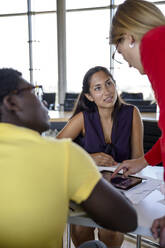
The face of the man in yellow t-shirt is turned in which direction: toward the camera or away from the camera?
away from the camera

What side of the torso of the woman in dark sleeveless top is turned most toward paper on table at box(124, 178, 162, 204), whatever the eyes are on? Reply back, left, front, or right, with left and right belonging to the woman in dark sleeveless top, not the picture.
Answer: front

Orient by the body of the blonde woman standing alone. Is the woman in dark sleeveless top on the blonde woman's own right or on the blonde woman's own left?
on the blonde woman's own right

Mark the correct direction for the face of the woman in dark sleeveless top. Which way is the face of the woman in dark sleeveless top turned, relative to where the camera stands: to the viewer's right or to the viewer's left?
to the viewer's right

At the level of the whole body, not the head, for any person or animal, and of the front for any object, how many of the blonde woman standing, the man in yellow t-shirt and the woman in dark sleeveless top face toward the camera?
1

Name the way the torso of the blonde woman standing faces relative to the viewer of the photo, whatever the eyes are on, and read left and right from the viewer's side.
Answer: facing to the left of the viewer

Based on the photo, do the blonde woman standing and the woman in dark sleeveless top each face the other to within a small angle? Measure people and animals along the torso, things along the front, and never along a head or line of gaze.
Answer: no

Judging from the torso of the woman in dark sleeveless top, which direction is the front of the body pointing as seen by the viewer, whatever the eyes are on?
toward the camera

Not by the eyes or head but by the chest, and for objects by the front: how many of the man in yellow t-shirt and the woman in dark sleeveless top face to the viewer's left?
0

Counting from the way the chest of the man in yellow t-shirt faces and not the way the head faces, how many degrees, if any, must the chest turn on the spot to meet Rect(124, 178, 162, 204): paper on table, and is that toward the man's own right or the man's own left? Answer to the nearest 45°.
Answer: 0° — they already face it

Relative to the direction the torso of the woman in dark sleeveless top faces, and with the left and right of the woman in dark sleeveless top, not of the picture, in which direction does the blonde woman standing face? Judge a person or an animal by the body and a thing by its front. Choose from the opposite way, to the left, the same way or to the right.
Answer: to the right

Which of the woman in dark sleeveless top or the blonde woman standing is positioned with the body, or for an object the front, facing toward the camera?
the woman in dark sleeveless top

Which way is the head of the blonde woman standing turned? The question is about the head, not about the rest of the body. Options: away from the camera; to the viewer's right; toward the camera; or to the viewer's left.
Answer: to the viewer's left

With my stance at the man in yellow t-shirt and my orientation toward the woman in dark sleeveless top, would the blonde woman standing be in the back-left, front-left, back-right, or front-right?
front-right

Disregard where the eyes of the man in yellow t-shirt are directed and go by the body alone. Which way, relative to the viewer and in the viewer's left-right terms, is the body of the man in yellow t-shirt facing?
facing away from the viewer and to the right of the viewer
